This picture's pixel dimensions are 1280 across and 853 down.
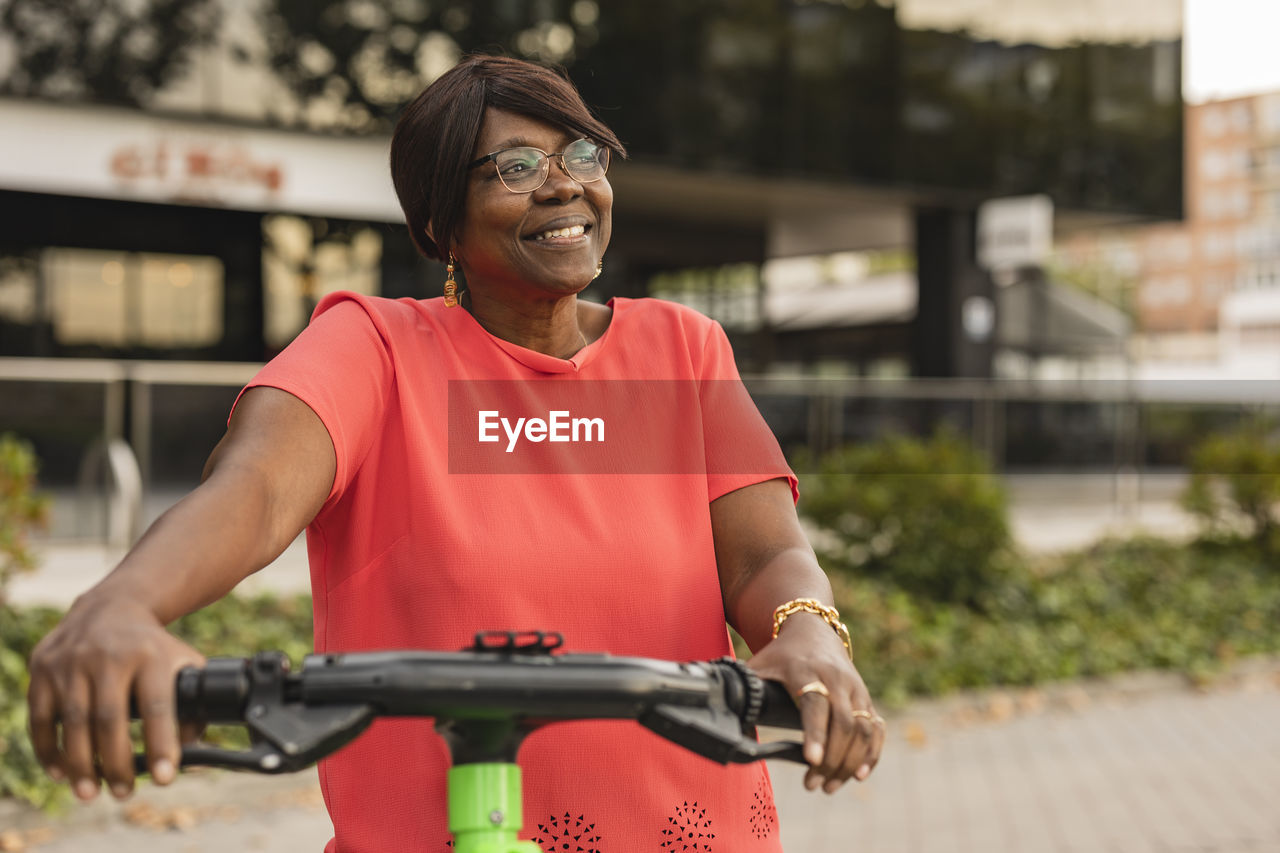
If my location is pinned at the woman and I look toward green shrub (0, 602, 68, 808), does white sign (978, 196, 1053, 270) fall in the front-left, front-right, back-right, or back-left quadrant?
front-right

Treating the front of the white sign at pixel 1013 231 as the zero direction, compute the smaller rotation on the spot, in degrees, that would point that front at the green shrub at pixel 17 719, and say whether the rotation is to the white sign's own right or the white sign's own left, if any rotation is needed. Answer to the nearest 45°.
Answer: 0° — it already faces it

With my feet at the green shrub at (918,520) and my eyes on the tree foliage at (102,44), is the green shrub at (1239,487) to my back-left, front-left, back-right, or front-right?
back-right

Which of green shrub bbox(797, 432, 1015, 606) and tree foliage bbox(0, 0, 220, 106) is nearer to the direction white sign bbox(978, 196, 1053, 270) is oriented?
the green shrub

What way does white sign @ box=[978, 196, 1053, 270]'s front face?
toward the camera

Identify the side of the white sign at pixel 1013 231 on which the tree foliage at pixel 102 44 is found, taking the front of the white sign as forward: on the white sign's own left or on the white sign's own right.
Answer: on the white sign's own right

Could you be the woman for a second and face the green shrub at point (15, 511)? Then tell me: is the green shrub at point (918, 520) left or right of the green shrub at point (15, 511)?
right

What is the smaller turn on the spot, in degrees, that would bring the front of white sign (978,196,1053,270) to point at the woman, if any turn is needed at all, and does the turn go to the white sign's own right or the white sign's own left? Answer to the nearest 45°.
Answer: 0° — it already faces them

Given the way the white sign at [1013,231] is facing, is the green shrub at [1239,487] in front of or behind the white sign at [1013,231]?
in front

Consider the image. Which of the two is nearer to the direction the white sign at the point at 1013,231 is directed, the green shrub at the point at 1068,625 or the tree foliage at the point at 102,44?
the green shrub

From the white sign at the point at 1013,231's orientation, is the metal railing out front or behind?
out front

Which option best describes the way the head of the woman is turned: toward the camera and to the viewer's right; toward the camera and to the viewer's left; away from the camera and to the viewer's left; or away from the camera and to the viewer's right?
toward the camera and to the viewer's right

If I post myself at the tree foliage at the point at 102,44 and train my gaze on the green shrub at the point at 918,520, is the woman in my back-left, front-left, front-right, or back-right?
front-right

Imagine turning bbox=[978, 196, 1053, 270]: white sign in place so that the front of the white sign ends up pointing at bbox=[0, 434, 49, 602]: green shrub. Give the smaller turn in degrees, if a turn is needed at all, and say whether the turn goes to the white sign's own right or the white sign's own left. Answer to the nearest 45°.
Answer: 0° — it already faces it

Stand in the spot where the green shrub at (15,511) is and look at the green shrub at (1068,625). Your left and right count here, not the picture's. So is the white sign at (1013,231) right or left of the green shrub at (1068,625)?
left
